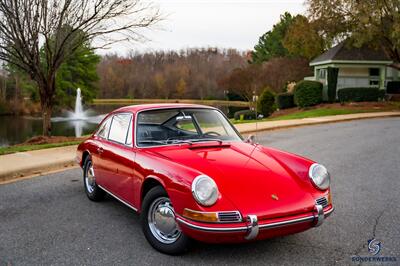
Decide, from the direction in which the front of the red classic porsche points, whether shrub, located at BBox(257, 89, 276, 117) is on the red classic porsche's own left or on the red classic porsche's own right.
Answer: on the red classic porsche's own left

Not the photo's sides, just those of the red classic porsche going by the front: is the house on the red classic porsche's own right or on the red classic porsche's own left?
on the red classic porsche's own left

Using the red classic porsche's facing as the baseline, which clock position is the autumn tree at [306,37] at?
The autumn tree is roughly at 8 o'clock from the red classic porsche.

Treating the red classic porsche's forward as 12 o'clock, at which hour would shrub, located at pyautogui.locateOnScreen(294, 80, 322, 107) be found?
The shrub is roughly at 8 o'clock from the red classic porsche.

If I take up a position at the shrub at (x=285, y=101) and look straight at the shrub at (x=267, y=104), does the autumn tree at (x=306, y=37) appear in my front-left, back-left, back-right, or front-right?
back-right

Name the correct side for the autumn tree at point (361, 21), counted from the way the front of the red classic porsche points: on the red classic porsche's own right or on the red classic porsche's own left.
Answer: on the red classic porsche's own left

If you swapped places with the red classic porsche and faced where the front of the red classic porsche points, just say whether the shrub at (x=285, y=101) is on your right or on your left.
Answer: on your left

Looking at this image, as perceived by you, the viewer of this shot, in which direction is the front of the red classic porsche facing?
facing the viewer and to the right of the viewer
